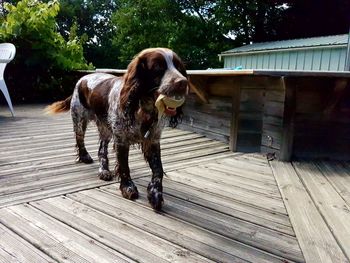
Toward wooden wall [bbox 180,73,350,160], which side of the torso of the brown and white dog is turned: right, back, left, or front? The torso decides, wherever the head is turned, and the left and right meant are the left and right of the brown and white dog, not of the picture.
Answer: left

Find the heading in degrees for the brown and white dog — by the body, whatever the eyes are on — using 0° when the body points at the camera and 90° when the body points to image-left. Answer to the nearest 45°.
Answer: approximately 315°

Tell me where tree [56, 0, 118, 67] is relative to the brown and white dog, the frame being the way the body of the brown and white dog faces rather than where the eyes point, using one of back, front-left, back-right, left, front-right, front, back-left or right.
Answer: back-left

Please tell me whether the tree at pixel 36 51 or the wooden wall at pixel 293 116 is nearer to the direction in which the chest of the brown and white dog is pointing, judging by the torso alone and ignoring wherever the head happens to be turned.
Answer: the wooden wall

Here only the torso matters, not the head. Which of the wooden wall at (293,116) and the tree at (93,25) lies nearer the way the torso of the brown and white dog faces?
the wooden wall

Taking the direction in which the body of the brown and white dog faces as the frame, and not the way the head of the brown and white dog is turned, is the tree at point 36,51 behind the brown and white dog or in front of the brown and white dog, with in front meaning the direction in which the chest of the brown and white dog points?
behind

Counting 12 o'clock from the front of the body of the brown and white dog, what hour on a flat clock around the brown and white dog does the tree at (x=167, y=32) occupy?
The tree is roughly at 8 o'clock from the brown and white dog.
